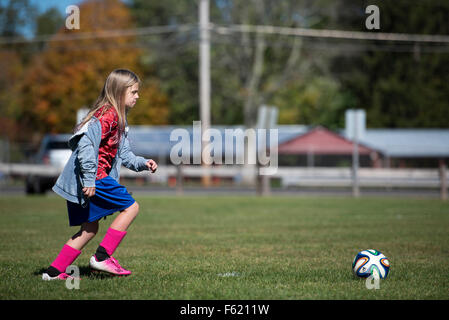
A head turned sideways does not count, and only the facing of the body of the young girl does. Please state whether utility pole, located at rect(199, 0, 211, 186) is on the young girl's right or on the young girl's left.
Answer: on the young girl's left

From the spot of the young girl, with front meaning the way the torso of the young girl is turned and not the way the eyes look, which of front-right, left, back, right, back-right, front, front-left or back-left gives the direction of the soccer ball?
front

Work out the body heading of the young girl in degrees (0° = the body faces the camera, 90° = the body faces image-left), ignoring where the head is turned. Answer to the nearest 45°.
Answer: approximately 270°

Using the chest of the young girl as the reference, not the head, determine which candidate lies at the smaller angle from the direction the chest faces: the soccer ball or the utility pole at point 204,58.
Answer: the soccer ball

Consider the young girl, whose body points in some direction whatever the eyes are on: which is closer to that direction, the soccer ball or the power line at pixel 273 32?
the soccer ball

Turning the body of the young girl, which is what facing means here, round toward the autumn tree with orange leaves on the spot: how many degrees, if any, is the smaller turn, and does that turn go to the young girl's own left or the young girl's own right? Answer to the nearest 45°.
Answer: approximately 90° to the young girl's own left

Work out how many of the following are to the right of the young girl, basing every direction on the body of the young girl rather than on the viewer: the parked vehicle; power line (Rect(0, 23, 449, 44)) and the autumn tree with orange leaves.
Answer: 0

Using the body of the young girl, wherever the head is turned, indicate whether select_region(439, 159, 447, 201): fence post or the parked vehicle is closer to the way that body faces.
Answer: the fence post

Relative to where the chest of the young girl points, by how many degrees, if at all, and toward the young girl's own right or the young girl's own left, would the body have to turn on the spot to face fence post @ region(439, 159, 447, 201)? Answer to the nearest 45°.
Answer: approximately 45° to the young girl's own left

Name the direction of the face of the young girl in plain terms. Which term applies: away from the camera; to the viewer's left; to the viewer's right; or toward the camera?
to the viewer's right
